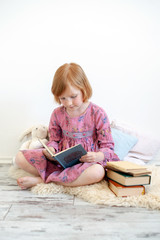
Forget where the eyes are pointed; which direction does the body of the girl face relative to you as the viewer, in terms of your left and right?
facing the viewer and to the left of the viewer

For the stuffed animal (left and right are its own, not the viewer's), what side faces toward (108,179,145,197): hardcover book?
front

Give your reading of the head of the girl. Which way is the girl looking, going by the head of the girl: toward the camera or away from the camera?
toward the camera

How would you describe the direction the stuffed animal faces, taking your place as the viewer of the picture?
facing the viewer and to the right of the viewer

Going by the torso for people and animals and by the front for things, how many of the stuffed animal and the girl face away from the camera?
0
